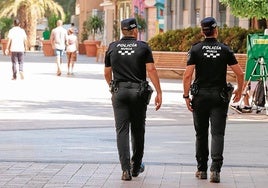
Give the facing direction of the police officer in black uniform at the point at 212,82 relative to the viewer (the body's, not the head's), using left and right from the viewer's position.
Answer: facing away from the viewer

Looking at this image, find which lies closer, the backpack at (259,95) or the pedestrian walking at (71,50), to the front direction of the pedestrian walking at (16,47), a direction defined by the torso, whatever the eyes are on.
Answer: the pedestrian walking

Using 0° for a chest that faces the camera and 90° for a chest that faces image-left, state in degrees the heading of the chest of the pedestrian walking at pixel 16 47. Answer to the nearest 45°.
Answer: approximately 180°

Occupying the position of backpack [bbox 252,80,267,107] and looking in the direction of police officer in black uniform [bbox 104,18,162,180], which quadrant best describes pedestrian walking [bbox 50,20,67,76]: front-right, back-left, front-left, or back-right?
back-right
